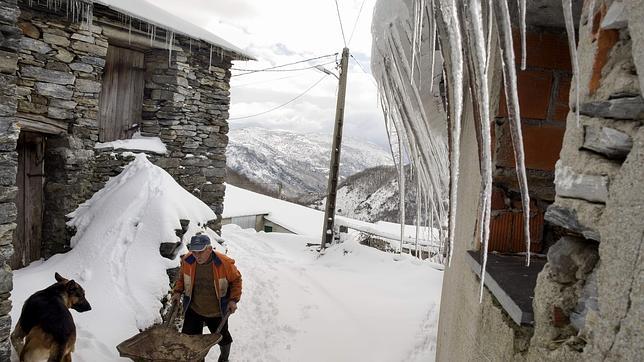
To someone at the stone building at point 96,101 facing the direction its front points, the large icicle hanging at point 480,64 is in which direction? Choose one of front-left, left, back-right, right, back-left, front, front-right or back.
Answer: front-right

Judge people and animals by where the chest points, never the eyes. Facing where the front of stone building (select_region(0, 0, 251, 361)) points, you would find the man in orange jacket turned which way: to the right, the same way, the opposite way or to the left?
to the right

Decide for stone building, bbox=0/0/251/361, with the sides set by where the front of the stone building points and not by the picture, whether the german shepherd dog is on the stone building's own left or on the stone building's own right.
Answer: on the stone building's own right

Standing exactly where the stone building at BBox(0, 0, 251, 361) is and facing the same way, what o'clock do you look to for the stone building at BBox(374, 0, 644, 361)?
the stone building at BBox(374, 0, 644, 361) is roughly at 1 o'clock from the stone building at BBox(0, 0, 251, 361).

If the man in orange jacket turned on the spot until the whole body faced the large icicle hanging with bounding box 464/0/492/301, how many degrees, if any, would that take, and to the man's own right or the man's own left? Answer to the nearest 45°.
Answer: approximately 45° to the man's own left

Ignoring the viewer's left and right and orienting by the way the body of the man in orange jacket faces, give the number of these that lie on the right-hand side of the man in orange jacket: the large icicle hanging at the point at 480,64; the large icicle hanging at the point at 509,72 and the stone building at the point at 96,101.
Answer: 1

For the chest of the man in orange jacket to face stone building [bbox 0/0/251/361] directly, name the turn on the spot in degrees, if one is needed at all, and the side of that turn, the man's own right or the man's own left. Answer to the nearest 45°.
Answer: approximately 90° to the man's own right

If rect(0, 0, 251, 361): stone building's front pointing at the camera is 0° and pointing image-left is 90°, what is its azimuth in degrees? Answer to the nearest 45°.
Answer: approximately 315°

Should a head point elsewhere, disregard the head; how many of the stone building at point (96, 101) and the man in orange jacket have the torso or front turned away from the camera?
0

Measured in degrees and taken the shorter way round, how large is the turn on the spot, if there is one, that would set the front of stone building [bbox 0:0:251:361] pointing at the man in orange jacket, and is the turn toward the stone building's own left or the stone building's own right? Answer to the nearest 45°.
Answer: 0° — it already faces them

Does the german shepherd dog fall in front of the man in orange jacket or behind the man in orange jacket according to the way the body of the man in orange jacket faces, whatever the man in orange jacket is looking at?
in front
